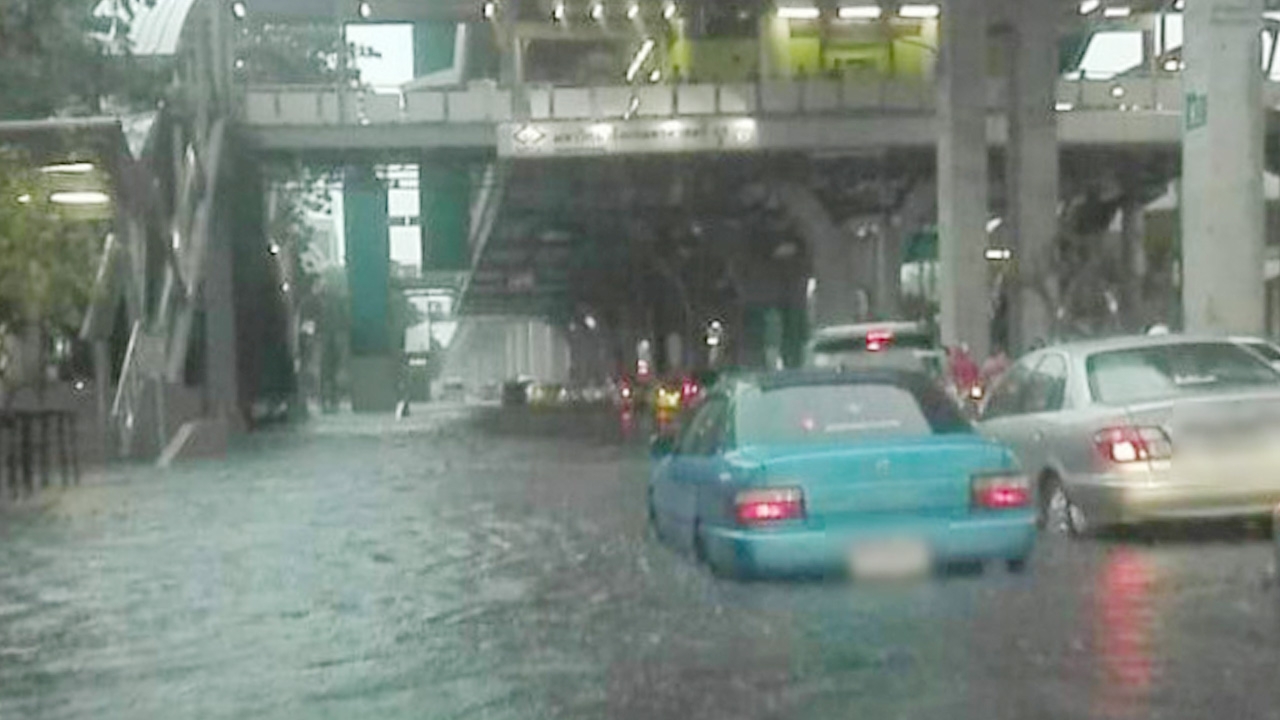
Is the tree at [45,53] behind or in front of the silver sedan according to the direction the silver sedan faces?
in front

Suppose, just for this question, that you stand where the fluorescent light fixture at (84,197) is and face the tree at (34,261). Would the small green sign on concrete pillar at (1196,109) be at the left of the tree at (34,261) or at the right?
left

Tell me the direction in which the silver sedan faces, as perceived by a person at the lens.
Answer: facing away from the viewer and to the left of the viewer

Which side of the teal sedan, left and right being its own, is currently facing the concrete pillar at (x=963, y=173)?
front

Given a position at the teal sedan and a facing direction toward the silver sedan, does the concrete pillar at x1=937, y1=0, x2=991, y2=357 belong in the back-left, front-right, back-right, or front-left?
front-left

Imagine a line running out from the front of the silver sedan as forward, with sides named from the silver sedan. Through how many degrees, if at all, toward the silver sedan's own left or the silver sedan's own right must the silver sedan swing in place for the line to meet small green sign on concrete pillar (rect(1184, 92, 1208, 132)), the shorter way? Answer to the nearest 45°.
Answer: approximately 45° to the silver sedan's own right

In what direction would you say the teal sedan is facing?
away from the camera

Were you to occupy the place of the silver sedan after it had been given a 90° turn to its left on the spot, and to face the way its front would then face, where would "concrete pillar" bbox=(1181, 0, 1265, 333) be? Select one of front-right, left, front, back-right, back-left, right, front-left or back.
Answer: back-right

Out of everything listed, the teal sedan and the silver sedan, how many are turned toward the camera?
0
